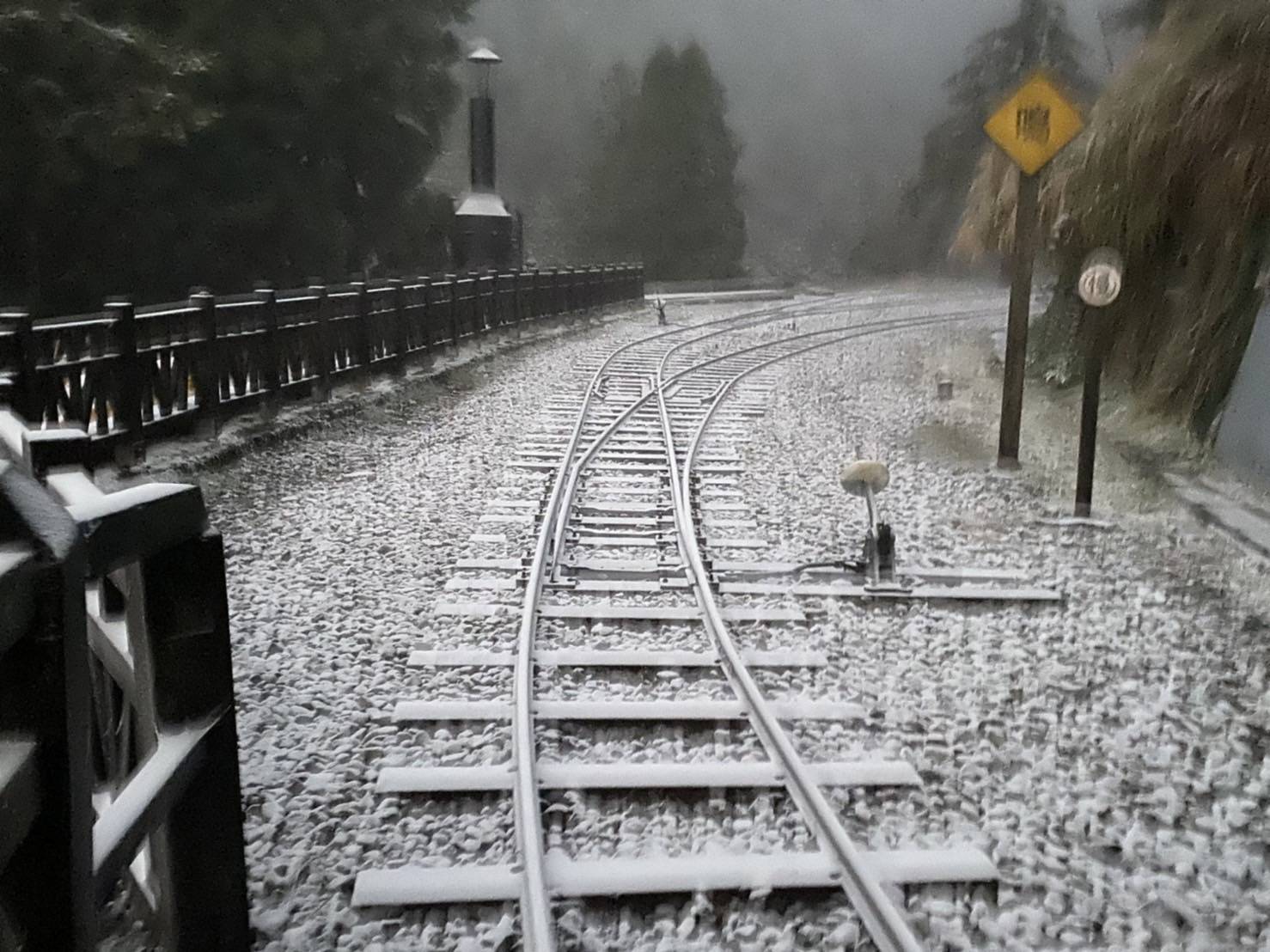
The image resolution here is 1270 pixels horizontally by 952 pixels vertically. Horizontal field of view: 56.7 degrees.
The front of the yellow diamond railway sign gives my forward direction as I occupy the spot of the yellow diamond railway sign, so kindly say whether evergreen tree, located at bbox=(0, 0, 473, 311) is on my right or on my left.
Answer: on my right

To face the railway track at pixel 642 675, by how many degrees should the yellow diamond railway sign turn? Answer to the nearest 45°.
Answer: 0° — it already faces it

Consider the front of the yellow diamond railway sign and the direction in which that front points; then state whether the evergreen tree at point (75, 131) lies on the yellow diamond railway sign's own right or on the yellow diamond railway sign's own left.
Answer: on the yellow diamond railway sign's own right

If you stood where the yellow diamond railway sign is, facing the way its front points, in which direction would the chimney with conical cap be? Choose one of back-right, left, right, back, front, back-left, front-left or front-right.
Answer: back-right

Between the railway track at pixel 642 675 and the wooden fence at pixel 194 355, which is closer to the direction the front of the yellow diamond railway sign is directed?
the railway track

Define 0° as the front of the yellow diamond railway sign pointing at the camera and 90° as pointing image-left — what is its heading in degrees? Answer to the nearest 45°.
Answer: approximately 0°

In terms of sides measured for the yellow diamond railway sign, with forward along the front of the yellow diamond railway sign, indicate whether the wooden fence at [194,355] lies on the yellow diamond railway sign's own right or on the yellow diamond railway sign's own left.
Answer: on the yellow diamond railway sign's own right
